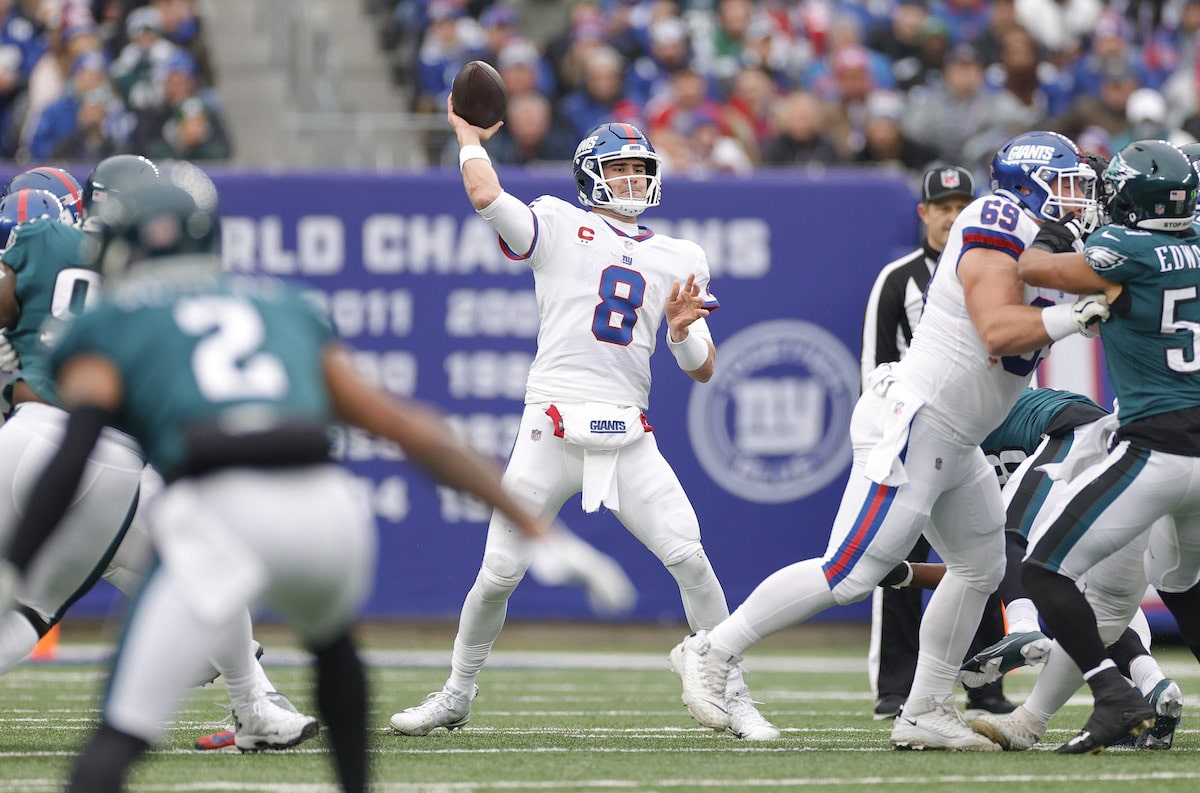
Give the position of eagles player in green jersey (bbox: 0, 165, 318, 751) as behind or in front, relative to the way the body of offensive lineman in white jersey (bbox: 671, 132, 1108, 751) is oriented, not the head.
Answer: behind

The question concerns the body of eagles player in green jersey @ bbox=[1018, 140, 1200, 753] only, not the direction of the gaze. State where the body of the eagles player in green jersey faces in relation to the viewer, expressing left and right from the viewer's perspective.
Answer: facing away from the viewer and to the left of the viewer

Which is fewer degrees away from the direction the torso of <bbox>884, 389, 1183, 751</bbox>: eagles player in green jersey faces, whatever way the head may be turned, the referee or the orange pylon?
the orange pylon

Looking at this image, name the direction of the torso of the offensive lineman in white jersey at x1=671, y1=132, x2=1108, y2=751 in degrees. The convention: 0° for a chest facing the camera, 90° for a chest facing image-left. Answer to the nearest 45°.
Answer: approximately 270°

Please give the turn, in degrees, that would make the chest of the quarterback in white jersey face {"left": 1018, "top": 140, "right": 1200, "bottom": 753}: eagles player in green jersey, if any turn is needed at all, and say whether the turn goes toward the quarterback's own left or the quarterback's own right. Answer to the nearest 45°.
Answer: approximately 45° to the quarterback's own left

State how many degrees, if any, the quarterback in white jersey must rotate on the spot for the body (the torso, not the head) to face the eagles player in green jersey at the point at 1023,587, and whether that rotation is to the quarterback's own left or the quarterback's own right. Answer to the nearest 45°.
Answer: approximately 90° to the quarterback's own left

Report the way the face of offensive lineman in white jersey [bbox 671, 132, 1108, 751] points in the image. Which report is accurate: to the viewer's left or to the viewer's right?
to the viewer's right

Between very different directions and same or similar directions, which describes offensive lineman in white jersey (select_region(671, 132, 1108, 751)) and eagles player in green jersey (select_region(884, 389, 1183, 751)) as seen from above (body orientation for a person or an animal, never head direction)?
very different directions

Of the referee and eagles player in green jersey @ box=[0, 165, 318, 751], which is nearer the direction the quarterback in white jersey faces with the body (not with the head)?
the eagles player in green jersey

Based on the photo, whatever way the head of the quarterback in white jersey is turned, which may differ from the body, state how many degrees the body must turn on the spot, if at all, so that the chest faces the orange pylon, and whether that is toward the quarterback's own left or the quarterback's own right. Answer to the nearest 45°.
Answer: approximately 135° to the quarterback's own right

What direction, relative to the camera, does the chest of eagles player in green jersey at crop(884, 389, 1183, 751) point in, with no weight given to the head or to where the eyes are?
to the viewer's left
